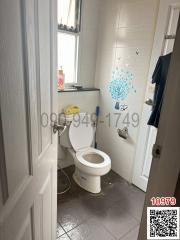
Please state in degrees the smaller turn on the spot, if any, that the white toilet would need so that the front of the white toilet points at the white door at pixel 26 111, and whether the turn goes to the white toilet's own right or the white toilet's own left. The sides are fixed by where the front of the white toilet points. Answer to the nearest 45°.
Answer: approximately 45° to the white toilet's own right

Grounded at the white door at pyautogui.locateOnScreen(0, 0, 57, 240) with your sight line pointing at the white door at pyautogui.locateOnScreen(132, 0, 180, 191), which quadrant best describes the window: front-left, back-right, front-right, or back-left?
front-left

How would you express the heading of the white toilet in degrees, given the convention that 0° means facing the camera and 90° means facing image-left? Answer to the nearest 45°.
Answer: approximately 315°
